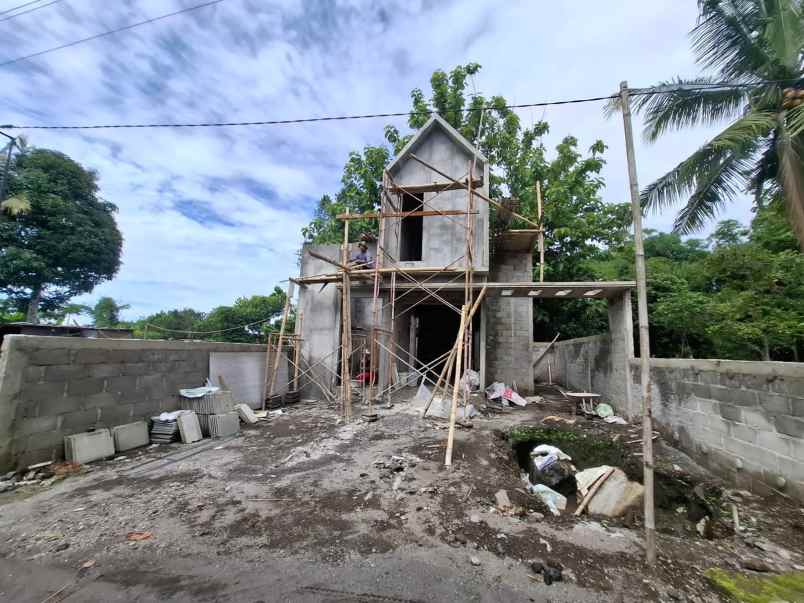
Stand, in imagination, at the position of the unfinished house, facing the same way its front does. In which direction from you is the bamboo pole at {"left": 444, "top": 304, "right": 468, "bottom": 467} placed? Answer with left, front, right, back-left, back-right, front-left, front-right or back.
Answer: front

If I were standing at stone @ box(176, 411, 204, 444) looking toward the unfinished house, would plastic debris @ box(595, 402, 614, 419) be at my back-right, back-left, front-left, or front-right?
front-right

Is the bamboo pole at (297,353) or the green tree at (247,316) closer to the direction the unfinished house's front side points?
the bamboo pole

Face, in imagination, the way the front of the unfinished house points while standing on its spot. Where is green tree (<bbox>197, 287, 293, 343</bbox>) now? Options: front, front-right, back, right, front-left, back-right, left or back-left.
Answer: back-right

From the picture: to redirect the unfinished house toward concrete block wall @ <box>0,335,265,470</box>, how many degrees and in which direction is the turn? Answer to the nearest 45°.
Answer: approximately 45° to its right

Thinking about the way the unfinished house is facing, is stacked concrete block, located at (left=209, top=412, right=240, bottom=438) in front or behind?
in front

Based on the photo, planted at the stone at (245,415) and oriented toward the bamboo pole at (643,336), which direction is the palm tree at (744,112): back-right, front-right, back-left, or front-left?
front-left

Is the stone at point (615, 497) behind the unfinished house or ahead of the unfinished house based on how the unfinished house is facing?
ahead

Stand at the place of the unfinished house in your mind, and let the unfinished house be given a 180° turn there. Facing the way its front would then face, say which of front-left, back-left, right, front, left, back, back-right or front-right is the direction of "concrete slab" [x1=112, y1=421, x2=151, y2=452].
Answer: back-left

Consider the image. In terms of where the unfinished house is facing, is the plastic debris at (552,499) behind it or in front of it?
in front

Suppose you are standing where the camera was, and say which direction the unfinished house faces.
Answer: facing the viewer

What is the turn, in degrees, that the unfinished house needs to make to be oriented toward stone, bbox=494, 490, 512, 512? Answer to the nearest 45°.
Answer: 0° — it already faces it

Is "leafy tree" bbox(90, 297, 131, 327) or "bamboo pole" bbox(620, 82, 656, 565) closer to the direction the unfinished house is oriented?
the bamboo pole

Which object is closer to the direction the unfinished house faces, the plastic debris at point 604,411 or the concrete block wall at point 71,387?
the concrete block wall

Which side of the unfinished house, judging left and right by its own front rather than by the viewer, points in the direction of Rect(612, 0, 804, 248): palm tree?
left

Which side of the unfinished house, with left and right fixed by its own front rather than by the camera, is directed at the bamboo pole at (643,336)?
front
